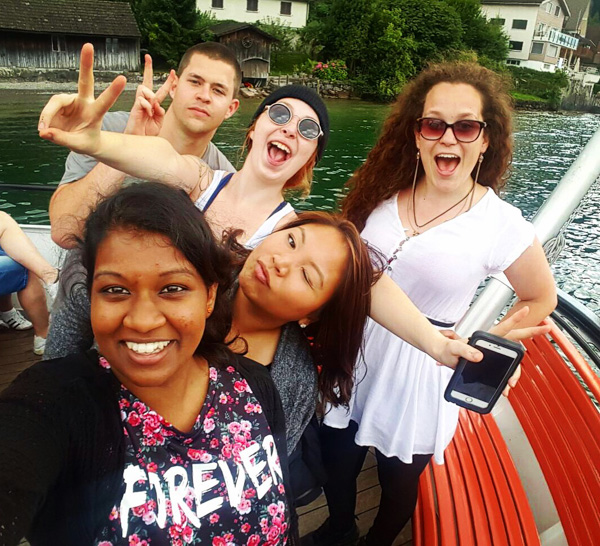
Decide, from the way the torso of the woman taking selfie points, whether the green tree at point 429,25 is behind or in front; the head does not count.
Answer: behind

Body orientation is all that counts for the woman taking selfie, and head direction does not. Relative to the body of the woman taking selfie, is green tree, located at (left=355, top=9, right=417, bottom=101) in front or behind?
behind

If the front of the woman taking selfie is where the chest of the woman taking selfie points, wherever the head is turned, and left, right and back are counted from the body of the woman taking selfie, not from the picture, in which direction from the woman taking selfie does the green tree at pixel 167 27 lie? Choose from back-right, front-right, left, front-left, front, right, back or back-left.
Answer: back

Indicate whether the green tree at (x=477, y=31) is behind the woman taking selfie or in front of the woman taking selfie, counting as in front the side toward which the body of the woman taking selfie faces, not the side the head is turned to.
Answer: behind

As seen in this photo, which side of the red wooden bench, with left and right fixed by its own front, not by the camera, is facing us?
left

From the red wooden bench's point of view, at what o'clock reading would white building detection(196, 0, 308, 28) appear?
The white building is roughly at 2 o'clock from the red wooden bench.
